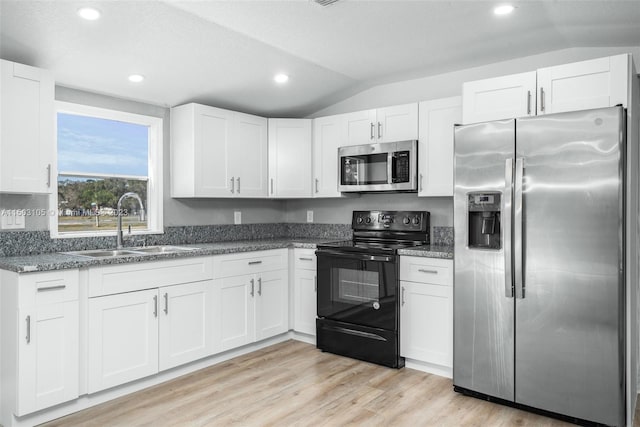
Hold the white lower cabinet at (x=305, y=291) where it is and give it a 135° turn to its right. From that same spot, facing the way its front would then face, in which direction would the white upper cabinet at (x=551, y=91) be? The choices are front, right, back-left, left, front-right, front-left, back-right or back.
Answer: back-right

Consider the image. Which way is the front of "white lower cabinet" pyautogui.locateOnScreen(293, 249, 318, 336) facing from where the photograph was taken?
facing the viewer and to the left of the viewer

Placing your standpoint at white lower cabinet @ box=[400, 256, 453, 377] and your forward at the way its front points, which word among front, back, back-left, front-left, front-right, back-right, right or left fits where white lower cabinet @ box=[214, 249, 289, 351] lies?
front-right

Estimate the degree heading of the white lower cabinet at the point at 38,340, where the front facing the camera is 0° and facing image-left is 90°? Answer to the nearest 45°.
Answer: approximately 315°

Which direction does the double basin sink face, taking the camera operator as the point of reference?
facing the viewer and to the right of the viewer

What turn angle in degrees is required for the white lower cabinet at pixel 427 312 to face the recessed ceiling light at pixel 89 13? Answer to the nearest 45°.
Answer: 0° — it already faces it

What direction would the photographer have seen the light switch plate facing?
facing the viewer
